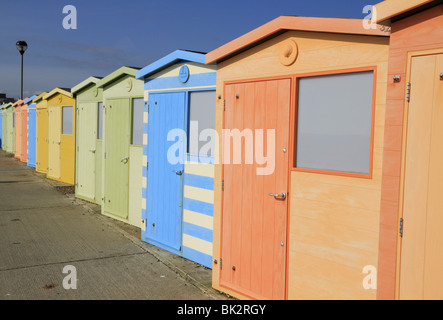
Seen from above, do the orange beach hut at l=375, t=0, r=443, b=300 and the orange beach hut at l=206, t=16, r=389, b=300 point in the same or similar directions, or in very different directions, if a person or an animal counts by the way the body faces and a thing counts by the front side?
same or similar directions

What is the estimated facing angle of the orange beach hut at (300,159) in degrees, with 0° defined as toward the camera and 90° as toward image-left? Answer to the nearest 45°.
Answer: approximately 45°

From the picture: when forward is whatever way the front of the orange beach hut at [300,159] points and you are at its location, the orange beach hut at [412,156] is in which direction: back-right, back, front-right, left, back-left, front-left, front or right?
left

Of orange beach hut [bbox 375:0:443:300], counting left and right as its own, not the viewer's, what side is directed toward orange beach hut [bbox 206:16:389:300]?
right

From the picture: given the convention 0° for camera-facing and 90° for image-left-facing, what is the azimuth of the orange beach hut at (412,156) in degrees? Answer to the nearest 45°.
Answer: approximately 45°

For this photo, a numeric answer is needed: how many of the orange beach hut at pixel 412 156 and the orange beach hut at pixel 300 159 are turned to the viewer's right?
0
